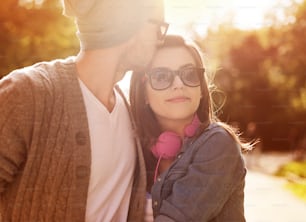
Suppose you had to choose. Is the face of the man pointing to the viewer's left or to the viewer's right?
to the viewer's right

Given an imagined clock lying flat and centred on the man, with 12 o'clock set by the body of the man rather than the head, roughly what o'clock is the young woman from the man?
The young woman is roughly at 10 o'clock from the man.

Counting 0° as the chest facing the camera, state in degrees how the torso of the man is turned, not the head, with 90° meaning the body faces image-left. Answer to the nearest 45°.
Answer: approximately 315°
